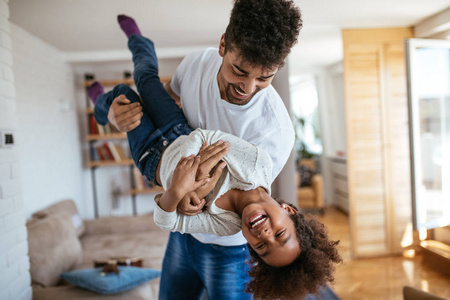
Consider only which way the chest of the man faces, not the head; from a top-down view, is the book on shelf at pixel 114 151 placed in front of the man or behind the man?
behind

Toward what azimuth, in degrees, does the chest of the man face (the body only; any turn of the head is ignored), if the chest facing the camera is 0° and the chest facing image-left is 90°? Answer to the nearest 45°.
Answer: approximately 0°

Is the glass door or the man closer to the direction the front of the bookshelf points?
the man

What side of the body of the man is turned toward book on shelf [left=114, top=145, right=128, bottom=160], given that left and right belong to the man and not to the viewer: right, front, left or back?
back

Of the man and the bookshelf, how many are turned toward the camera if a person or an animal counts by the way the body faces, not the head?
2

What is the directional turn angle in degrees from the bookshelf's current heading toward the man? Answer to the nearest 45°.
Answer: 0° — it already faces them

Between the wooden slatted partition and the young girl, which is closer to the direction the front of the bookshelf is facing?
the young girl

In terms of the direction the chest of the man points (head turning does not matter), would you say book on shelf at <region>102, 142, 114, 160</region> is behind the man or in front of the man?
behind

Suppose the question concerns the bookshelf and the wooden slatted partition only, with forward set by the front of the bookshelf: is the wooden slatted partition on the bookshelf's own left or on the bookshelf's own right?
on the bookshelf's own left

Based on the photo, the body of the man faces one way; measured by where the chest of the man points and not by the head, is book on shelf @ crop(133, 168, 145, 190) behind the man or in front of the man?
behind
